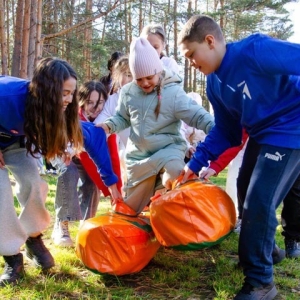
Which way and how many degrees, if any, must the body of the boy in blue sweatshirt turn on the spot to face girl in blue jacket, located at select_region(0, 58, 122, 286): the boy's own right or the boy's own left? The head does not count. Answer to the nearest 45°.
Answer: approximately 45° to the boy's own right

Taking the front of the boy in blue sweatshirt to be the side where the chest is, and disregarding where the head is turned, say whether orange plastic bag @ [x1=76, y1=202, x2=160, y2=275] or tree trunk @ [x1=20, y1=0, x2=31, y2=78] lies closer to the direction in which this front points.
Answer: the orange plastic bag

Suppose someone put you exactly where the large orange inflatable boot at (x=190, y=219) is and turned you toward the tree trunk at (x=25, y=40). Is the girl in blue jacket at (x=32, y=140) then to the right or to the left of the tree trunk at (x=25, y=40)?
left

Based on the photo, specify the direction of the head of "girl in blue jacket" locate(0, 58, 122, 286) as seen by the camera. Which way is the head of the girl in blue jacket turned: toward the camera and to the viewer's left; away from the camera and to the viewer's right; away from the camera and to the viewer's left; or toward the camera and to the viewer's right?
toward the camera and to the viewer's right

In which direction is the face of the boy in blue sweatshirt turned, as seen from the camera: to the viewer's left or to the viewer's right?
to the viewer's left

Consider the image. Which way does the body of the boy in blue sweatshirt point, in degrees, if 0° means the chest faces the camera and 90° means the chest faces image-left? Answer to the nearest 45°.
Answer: approximately 45°

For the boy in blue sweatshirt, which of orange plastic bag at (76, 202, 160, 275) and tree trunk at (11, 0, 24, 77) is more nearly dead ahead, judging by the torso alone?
the orange plastic bag

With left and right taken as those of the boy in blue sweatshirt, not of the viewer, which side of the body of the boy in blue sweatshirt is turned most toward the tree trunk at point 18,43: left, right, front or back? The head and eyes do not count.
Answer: right
